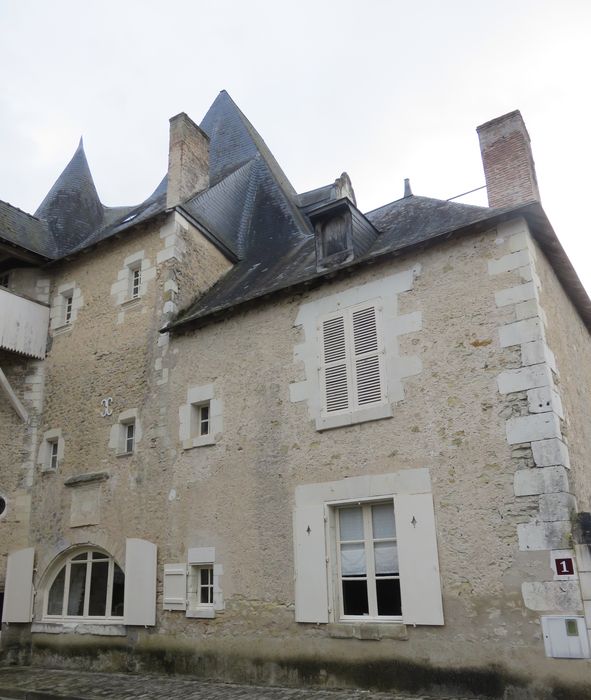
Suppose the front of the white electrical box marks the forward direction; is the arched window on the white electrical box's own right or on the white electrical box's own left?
on the white electrical box's own right

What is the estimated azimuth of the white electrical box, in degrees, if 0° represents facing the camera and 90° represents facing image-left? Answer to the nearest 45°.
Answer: approximately 0°
